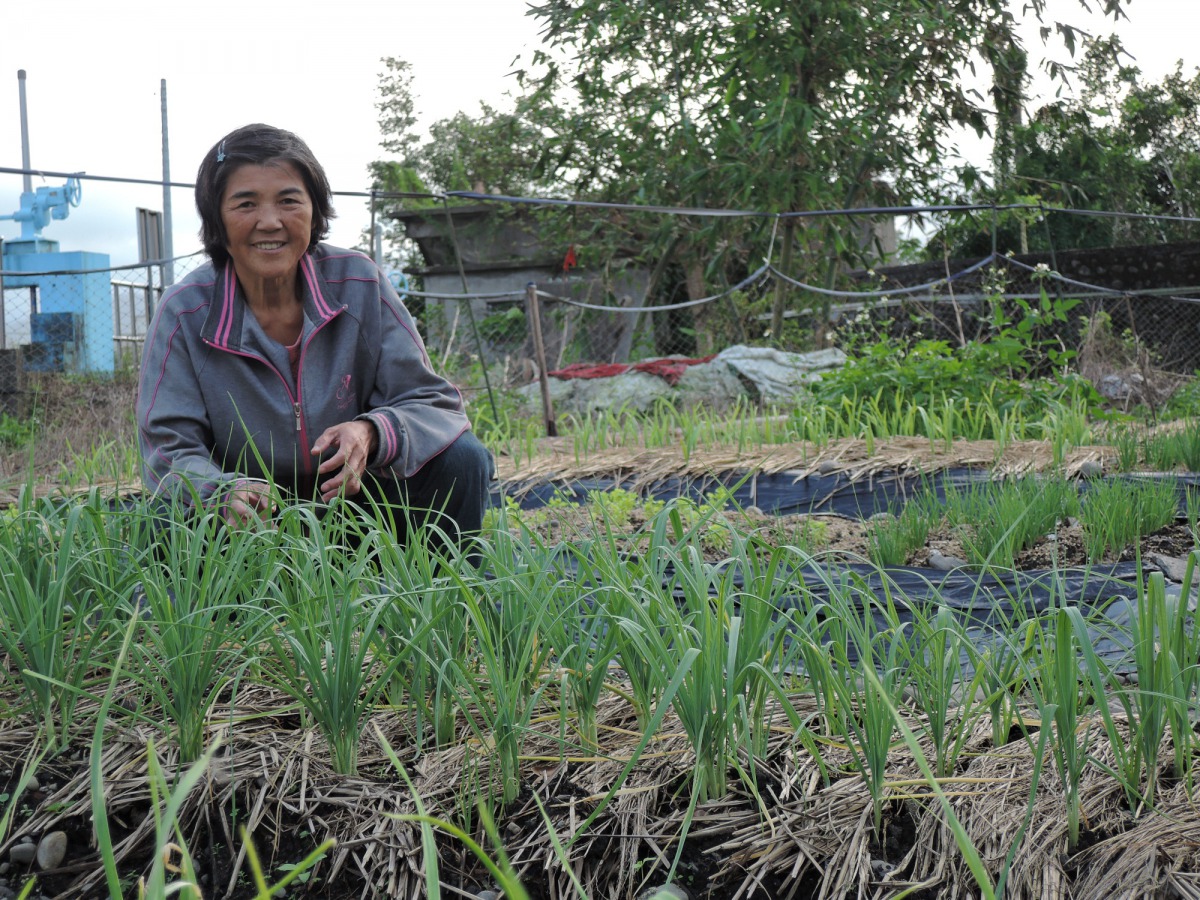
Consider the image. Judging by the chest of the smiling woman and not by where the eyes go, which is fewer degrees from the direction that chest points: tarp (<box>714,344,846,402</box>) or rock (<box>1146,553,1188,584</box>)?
the rock

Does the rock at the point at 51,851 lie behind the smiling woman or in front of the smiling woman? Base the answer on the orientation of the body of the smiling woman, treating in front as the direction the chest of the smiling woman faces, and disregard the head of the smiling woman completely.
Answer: in front

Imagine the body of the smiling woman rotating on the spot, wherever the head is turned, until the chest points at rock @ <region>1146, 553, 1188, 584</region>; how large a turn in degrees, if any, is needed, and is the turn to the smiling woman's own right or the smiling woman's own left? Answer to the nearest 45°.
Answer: approximately 90° to the smiling woman's own left

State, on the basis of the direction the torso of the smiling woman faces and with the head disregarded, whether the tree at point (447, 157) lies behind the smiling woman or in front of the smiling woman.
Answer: behind

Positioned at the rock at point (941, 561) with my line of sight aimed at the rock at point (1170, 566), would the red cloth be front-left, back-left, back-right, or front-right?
back-left

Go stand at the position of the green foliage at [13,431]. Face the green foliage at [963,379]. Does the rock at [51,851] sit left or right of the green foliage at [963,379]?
right

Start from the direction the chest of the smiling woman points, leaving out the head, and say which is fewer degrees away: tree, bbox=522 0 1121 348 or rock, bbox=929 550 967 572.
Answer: the rock

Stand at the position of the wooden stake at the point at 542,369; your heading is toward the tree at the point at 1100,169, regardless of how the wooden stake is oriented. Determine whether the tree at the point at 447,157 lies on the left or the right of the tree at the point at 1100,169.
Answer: left

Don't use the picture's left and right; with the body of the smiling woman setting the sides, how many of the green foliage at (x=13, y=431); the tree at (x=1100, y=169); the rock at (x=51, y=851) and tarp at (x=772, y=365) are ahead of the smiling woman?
1

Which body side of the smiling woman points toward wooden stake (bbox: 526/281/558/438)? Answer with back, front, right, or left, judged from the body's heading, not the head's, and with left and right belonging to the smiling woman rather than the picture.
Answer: back

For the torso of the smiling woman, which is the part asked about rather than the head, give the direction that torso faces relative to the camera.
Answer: toward the camera

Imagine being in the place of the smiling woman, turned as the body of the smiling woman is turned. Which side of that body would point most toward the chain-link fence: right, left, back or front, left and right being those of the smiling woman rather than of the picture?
back

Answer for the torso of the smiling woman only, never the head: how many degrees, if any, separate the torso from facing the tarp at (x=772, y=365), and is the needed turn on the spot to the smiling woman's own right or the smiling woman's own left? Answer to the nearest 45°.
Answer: approximately 135° to the smiling woman's own left

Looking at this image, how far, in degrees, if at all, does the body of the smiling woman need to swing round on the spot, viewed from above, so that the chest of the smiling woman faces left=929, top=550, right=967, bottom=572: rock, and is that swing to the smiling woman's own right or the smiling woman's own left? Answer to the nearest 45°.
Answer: approximately 90° to the smiling woman's own left

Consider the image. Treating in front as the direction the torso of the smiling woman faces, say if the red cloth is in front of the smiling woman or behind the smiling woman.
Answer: behind

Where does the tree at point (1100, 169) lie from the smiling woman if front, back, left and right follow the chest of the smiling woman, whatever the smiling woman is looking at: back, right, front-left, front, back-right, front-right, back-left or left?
back-left
